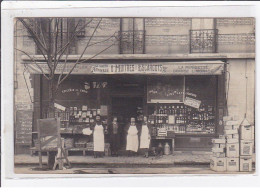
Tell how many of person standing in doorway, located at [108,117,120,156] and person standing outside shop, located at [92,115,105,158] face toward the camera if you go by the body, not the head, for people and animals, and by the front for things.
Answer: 2

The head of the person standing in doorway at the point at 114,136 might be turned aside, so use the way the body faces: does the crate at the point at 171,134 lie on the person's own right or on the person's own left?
on the person's own left

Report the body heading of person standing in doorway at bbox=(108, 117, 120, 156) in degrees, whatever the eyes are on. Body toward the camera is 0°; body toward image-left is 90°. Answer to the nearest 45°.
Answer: approximately 0°

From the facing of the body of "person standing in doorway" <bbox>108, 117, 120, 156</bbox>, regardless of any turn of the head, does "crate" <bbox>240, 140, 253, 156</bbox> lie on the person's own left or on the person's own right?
on the person's own left
